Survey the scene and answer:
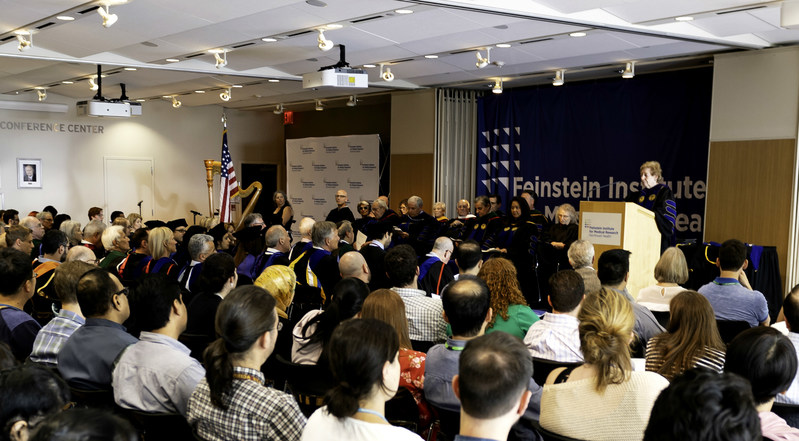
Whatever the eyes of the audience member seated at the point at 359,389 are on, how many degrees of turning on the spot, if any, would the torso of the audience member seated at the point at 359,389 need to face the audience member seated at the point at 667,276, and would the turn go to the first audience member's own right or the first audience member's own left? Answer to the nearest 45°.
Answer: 0° — they already face them

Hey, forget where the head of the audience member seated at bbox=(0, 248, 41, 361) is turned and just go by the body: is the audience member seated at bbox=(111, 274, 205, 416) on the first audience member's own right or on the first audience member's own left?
on the first audience member's own right

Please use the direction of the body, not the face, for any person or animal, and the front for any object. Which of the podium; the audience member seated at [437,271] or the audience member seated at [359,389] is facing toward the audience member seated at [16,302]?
the podium

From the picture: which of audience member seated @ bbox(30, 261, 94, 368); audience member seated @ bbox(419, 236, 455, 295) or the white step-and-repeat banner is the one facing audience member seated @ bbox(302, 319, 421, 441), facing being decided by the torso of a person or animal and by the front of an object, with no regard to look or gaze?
the white step-and-repeat banner

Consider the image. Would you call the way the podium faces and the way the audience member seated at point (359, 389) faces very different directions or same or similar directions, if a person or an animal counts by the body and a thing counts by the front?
very different directions

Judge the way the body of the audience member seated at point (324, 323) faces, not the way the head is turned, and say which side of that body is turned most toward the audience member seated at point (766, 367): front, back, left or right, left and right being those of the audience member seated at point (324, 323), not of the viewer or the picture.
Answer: right

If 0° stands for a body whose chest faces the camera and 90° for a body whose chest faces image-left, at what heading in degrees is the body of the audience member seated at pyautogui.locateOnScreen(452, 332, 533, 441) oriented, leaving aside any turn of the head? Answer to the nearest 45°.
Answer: approximately 180°

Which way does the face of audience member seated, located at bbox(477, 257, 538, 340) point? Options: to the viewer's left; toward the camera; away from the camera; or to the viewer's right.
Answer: away from the camera

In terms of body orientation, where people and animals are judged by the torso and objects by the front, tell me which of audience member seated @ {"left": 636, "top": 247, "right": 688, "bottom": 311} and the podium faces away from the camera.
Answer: the audience member seated

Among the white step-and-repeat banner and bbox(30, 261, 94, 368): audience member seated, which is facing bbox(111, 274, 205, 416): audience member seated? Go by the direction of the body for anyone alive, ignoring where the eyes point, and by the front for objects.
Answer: the white step-and-repeat banner

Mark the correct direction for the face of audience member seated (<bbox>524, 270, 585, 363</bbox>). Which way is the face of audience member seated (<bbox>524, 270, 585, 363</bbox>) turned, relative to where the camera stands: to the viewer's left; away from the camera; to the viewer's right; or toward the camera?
away from the camera

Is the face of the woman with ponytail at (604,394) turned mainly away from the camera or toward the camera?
away from the camera

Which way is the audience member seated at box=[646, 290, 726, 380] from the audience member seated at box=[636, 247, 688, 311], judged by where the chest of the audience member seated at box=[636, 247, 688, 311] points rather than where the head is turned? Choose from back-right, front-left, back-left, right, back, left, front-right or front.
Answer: back
